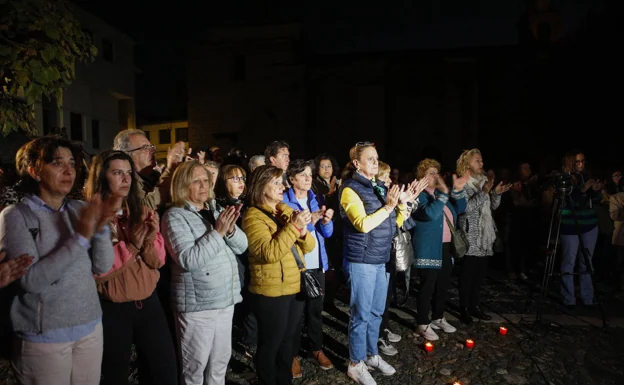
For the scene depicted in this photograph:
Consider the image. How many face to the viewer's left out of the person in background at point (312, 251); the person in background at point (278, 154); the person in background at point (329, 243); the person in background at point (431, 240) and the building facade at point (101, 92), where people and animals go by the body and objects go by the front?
0

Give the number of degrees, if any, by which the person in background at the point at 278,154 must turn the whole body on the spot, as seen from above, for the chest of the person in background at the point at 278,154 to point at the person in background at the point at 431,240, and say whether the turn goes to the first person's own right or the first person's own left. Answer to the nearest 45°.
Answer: approximately 45° to the first person's own left

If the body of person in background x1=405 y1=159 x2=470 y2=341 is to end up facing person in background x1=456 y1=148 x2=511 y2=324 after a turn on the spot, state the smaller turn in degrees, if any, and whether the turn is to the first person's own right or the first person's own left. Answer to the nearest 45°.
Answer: approximately 90° to the first person's own left

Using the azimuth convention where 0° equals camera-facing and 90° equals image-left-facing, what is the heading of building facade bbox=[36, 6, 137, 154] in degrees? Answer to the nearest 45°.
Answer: approximately 315°

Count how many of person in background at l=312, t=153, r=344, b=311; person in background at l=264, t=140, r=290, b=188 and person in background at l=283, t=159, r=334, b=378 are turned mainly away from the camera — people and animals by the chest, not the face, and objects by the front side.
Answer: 0

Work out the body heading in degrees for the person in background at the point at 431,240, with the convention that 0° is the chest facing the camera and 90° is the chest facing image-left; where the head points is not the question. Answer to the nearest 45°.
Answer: approximately 315°

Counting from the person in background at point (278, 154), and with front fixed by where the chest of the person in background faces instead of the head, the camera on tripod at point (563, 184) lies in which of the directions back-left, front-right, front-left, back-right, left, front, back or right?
front-left

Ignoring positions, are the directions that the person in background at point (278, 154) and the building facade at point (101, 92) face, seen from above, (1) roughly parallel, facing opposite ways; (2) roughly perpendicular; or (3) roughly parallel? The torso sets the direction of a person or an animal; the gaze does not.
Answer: roughly parallel

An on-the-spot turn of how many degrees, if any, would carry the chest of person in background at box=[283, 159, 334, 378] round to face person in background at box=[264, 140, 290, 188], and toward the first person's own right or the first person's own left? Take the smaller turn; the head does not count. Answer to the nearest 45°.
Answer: approximately 135° to the first person's own left

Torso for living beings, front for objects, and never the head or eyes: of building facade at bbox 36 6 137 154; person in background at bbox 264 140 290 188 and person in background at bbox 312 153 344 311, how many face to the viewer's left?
0

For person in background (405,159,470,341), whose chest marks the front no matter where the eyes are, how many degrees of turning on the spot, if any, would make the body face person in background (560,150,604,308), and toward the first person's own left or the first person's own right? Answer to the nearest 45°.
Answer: approximately 90° to the first person's own left

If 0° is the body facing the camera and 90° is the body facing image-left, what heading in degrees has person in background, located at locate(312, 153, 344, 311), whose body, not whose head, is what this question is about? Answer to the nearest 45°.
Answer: approximately 315°

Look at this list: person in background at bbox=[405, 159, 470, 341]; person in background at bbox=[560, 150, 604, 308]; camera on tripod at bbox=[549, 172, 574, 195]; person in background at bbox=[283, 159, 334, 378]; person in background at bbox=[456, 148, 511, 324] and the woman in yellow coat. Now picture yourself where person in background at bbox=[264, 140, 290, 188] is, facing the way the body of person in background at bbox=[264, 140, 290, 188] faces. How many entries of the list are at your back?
0

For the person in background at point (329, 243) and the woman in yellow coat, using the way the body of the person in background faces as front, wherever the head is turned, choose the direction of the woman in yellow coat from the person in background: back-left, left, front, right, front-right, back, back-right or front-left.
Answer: front-right

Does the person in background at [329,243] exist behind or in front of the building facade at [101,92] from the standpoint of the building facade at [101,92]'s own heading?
in front

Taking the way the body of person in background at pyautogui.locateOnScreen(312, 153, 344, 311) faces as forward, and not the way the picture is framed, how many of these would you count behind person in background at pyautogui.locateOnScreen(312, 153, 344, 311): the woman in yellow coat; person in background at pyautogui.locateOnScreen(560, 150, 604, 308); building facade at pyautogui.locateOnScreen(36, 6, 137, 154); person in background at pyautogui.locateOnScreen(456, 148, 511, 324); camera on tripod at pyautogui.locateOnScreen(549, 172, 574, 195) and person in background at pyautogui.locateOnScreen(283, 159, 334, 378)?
1

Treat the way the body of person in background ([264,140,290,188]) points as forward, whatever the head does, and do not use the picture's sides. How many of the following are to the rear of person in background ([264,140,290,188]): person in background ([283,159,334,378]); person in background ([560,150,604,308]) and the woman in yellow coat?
0

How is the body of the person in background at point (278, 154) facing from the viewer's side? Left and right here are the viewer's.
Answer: facing the viewer and to the right of the viewer
